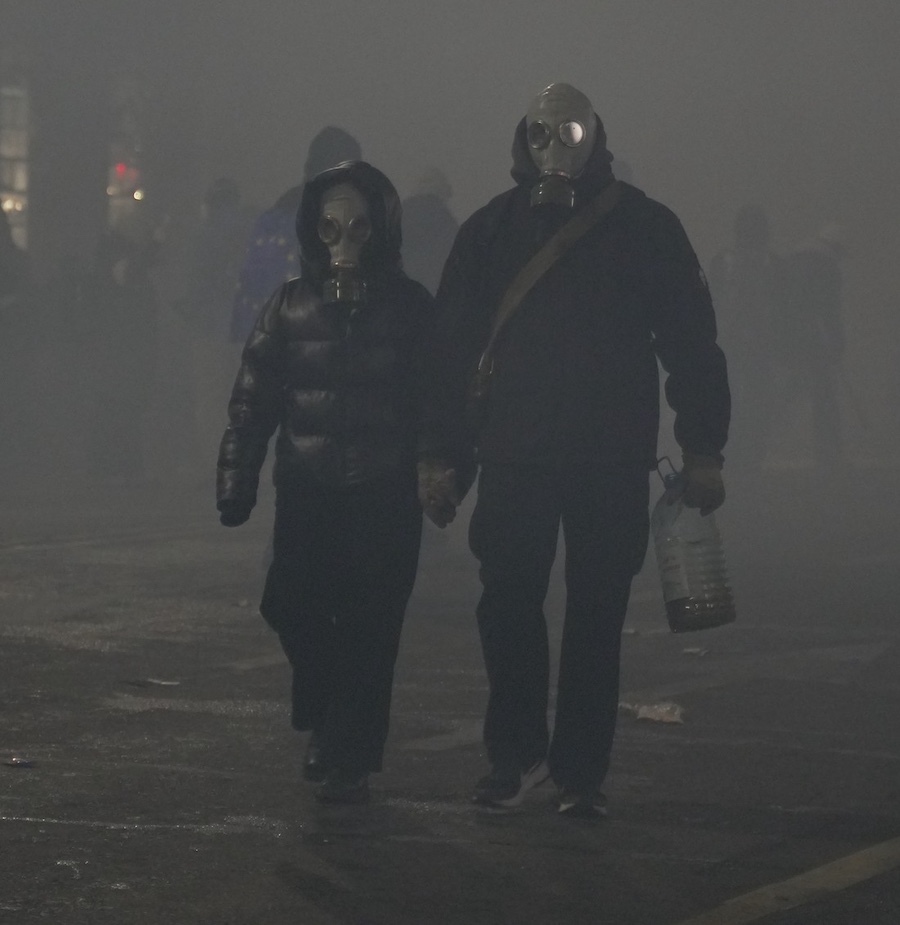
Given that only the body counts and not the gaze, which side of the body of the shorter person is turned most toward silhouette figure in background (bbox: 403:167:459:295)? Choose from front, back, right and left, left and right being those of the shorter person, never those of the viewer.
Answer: back

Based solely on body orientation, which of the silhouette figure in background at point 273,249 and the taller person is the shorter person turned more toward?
the taller person

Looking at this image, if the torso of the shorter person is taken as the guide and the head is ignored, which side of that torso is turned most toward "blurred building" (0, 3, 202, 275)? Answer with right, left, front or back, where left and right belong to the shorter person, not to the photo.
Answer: back

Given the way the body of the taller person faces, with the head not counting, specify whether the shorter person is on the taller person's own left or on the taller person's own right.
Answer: on the taller person's own right

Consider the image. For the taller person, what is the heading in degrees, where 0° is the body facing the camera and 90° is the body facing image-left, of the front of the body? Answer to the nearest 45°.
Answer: approximately 0°

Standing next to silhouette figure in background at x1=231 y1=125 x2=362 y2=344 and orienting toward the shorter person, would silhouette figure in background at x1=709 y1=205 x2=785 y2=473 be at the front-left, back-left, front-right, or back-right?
back-left

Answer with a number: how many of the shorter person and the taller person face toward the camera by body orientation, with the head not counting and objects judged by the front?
2

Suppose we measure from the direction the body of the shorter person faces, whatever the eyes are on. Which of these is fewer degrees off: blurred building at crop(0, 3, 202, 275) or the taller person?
the taller person

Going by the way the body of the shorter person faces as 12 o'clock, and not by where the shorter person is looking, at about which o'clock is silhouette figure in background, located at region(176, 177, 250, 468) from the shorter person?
The silhouette figure in background is roughly at 6 o'clock from the shorter person.

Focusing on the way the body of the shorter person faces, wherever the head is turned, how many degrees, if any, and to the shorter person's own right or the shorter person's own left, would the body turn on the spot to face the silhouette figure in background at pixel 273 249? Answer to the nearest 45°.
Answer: approximately 180°
